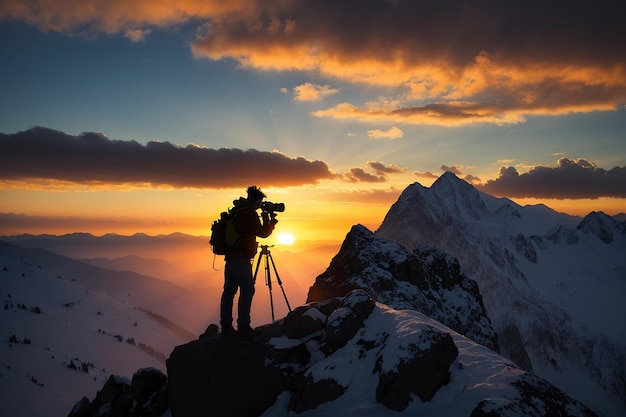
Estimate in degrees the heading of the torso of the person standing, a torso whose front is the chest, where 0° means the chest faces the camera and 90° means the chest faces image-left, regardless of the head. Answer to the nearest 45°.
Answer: approximately 270°

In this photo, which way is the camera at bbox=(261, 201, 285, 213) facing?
to the viewer's right

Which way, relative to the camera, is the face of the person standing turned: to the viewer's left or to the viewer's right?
to the viewer's right
